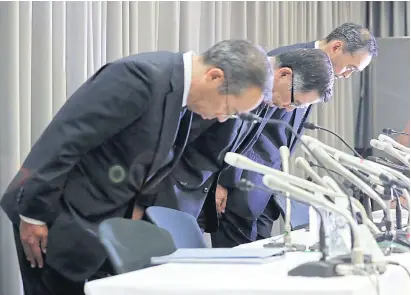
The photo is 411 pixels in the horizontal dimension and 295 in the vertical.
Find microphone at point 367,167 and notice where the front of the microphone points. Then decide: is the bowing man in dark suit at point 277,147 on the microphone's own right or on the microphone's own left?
on the microphone's own right

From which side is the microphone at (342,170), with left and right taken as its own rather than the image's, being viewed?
left

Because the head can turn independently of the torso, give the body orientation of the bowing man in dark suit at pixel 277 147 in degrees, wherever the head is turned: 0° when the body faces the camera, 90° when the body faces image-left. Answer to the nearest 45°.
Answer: approximately 270°

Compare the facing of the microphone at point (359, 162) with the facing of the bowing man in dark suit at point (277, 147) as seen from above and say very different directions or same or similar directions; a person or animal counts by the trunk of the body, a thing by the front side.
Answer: very different directions

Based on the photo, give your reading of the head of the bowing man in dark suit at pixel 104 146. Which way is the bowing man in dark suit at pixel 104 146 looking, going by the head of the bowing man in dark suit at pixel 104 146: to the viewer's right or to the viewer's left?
to the viewer's right

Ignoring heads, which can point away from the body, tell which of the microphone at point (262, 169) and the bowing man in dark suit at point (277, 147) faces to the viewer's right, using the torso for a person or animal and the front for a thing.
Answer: the bowing man in dark suit

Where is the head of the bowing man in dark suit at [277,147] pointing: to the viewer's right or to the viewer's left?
to the viewer's right

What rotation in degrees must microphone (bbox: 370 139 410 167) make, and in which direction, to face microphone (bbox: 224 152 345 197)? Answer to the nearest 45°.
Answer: approximately 90° to its left

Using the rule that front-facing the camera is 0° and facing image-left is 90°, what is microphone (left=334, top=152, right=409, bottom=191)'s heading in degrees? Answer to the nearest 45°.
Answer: approximately 90°

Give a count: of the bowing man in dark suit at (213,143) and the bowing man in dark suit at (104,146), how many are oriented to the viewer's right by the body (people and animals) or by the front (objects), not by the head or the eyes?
2
